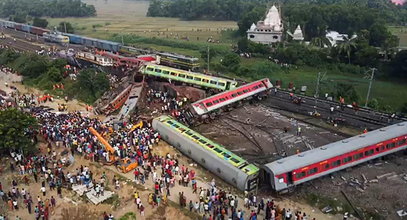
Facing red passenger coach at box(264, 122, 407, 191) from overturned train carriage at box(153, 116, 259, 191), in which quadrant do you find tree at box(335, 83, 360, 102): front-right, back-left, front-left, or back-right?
front-left

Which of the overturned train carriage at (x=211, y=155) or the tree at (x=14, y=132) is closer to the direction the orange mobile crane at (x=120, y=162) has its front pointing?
the tree

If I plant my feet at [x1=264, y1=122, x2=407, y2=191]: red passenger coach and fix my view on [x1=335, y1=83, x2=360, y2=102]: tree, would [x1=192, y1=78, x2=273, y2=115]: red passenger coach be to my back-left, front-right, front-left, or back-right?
front-left

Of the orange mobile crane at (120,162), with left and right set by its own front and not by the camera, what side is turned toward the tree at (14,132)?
front

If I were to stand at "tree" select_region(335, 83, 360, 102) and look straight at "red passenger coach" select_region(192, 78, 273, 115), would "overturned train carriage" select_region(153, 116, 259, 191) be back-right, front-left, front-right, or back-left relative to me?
front-left

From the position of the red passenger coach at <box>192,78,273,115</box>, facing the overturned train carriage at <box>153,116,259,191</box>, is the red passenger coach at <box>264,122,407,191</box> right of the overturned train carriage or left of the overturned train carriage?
left
